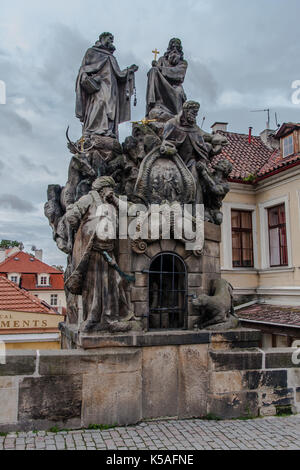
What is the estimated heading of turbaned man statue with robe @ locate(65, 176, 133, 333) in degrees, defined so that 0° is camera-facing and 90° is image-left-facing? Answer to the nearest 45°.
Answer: approximately 315°

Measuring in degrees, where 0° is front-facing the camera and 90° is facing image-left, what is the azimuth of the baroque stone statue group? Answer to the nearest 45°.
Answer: approximately 0°
